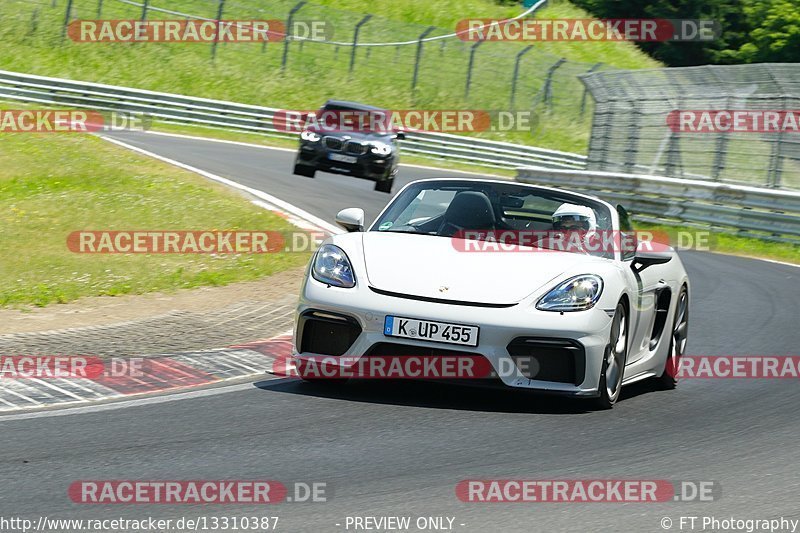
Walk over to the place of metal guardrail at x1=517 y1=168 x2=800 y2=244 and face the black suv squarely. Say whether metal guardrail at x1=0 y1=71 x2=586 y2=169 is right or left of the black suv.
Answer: right

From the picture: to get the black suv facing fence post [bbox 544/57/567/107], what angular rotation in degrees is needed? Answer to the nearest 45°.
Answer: approximately 180°

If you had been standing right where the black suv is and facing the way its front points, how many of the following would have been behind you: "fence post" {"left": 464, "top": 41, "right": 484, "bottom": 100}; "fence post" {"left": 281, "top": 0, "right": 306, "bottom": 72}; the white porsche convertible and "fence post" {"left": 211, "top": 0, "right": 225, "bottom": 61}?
3

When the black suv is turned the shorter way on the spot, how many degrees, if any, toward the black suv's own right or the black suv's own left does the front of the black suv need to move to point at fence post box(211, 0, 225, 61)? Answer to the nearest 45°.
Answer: approximately 180°

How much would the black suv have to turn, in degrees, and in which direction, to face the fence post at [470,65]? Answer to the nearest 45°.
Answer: approximately 180°

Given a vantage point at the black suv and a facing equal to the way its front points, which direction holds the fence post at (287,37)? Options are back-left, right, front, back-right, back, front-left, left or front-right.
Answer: back

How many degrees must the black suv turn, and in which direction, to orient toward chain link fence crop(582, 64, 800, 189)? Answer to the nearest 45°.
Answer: approximately 90° to its left

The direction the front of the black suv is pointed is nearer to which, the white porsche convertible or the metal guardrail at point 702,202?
the white porsche convertible

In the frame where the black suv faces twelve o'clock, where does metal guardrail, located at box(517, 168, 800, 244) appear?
The metal guardrail is roughly at 9 o'clock from the black suv.

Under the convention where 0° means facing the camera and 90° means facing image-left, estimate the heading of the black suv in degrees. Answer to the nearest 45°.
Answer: approximately 0°

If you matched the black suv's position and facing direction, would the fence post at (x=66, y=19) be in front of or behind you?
behind

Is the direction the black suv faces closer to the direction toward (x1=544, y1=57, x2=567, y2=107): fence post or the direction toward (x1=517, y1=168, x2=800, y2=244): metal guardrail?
the metal guardrail

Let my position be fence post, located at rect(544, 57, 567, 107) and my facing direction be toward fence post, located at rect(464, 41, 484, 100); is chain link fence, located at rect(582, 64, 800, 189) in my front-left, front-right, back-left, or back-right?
back-left
